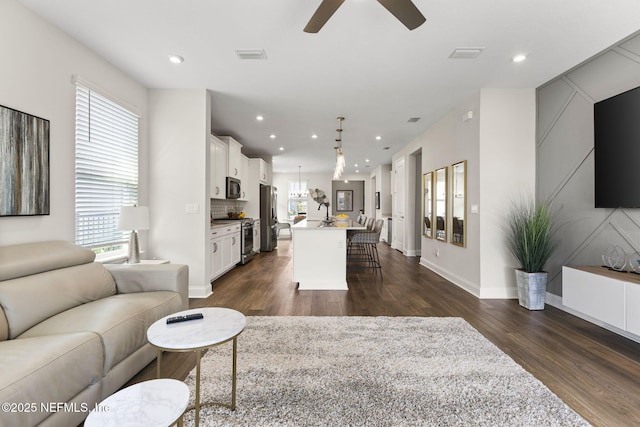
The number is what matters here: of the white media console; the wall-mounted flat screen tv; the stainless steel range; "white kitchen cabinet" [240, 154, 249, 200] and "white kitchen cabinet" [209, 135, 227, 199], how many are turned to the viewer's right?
3

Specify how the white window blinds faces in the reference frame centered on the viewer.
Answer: facing the viewer and to the right of the viewer

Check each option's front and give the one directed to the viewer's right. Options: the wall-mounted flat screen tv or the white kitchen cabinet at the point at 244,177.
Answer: the white kitchen cabinet

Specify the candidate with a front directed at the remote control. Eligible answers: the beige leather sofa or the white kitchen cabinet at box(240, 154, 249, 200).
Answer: the beige leather sofa

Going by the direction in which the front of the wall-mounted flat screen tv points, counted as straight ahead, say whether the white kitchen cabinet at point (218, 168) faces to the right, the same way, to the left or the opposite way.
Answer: the opposite way

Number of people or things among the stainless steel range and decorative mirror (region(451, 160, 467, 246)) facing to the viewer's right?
1

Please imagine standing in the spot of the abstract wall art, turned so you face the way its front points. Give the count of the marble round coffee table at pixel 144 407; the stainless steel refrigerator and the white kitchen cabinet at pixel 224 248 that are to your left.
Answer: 2

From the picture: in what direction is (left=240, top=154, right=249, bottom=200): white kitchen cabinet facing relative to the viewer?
to the viewer's right

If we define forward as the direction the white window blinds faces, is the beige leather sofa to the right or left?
on its right

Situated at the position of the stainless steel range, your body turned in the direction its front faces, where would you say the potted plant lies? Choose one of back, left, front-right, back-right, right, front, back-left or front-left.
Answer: front-right

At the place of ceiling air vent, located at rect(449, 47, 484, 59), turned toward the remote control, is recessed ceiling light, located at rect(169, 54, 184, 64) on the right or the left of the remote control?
right

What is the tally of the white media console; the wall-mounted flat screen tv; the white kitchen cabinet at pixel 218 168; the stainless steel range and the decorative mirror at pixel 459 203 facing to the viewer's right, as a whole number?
2

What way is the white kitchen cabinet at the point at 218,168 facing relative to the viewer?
to the viewer's right

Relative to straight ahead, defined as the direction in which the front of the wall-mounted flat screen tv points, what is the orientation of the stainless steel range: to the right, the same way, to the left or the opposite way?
the opposite way

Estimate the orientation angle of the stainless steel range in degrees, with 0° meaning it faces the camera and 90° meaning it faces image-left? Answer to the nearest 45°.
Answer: approximately 270°

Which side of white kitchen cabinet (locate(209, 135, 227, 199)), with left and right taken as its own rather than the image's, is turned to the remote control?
right

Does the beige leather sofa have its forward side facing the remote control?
yes

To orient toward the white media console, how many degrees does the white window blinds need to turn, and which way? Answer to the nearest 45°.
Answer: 0° — it already faces it
